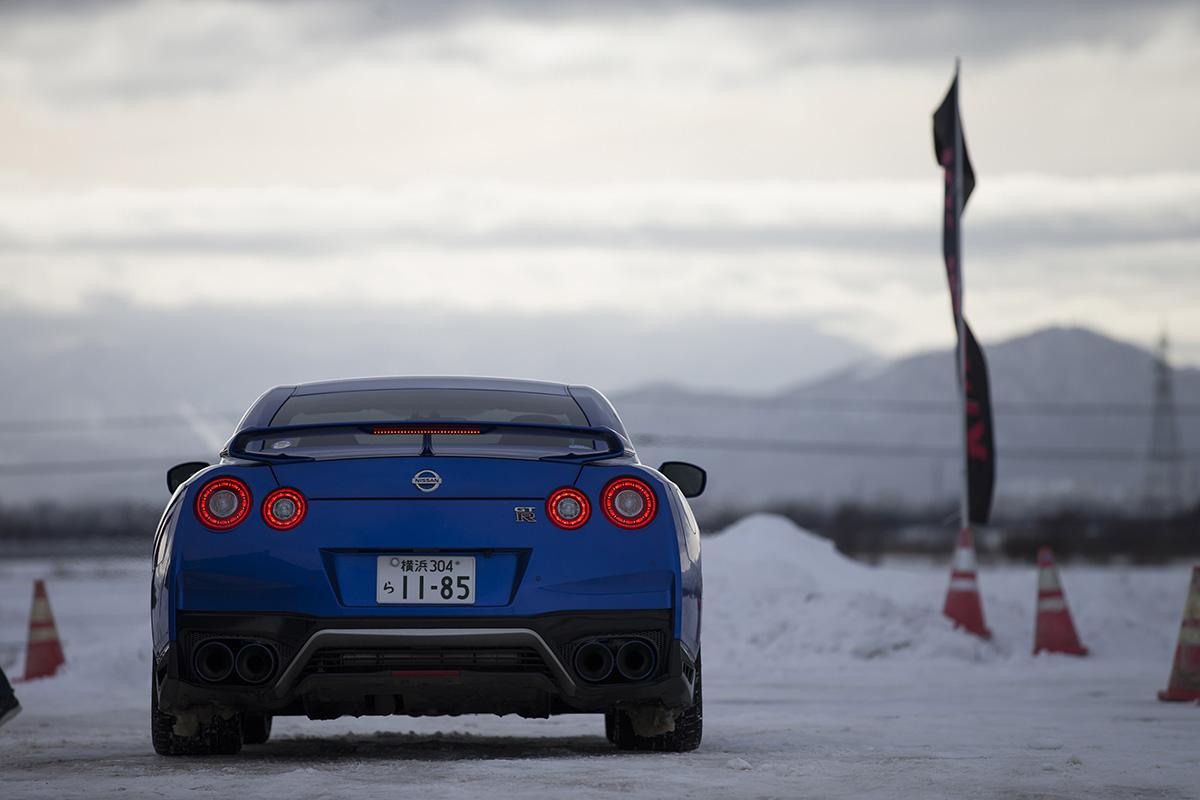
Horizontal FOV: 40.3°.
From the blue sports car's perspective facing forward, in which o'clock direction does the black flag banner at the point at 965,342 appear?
The black flag banner is roughly at 1 o'clock from the blue sports car.

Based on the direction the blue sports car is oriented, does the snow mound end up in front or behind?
in front

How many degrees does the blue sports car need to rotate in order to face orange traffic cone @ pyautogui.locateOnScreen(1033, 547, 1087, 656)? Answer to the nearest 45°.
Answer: approximately 45° to its right

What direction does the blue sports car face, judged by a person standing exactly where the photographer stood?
facing away from the viewer

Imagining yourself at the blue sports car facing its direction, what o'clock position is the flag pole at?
The flag pole is roughly at 1 o'clock from the blue sports car.

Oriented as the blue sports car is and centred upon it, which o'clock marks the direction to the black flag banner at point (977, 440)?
The black flag banner is roughly at 1 o'clock from the blue sports car.

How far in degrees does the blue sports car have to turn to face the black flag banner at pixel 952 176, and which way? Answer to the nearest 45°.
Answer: approximately 45° to its right

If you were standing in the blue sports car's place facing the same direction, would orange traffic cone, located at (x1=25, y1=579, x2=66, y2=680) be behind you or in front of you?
in front
